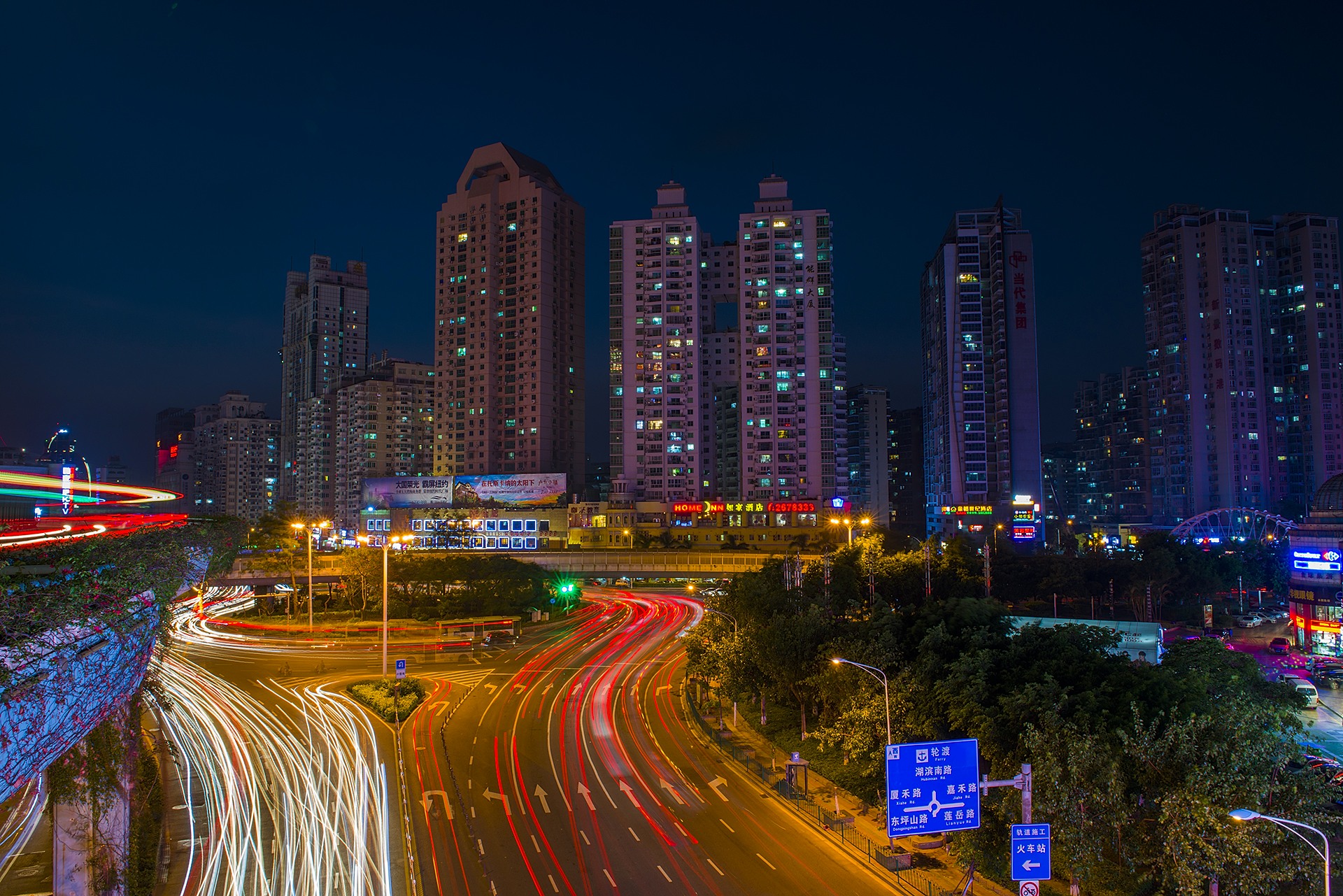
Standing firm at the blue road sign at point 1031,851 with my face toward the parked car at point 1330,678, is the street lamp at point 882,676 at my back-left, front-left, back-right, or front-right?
front-left

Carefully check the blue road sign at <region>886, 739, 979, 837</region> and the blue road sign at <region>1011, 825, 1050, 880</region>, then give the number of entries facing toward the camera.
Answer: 2

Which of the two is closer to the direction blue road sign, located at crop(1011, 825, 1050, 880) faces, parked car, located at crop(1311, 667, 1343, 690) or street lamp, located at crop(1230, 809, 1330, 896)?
the street lamp

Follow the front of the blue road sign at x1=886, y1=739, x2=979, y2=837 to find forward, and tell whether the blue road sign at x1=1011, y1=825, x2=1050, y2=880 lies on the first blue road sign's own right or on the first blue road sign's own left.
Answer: on the first blue road sign's own left

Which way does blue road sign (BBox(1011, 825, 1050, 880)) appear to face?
toward the camera

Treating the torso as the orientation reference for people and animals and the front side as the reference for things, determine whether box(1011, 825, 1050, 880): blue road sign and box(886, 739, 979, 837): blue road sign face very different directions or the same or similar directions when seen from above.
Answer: same or similar directions
